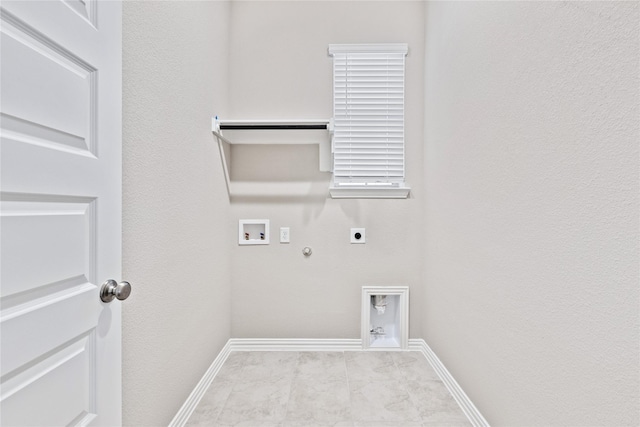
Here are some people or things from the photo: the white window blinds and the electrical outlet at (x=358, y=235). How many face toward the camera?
2

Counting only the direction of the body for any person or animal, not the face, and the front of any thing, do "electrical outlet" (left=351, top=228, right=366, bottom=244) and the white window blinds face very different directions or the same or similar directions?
same or similar directions

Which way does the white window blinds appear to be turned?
toward the camera

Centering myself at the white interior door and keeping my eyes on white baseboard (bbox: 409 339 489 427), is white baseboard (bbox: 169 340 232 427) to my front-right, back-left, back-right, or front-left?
front-left

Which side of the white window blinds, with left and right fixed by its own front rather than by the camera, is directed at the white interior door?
front

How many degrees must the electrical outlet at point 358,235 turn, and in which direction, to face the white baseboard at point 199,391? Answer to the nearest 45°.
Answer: approximately 45° to its right

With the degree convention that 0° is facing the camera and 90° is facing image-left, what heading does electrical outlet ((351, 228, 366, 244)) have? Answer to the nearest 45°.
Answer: approximately 0°
